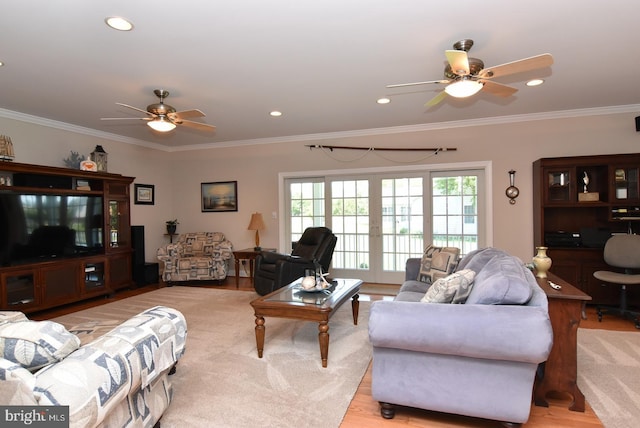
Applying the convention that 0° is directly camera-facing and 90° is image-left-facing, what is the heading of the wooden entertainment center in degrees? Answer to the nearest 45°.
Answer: approximately 315°

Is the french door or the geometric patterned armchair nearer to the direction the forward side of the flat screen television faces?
the french door

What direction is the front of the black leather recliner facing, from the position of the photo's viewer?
facing the viewer and to the left of the viewer

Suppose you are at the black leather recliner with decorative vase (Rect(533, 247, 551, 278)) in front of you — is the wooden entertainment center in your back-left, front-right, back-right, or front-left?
back-right

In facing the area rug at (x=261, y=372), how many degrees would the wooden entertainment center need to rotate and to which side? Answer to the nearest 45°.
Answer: approximately 45° to its right

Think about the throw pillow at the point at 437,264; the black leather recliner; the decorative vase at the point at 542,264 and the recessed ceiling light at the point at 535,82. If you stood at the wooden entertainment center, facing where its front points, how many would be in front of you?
4

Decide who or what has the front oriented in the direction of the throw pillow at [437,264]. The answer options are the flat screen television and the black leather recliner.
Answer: the flat screen television

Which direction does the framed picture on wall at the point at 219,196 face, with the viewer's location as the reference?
facing the viewer

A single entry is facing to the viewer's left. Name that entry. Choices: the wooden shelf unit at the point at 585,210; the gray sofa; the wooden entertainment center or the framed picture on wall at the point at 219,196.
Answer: the gray sofa

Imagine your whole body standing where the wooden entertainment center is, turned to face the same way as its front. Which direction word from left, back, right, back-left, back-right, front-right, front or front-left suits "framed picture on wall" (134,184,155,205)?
left

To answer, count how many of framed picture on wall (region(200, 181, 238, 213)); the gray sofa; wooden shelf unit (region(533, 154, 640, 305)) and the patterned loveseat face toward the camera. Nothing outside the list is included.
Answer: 2

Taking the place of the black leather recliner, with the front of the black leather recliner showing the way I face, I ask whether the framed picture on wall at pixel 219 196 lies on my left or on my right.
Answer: on my right

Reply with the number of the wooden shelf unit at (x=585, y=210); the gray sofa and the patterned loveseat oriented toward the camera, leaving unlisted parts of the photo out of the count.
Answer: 1

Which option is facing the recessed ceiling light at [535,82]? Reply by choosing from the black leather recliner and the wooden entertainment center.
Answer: the wooden entertainment center
